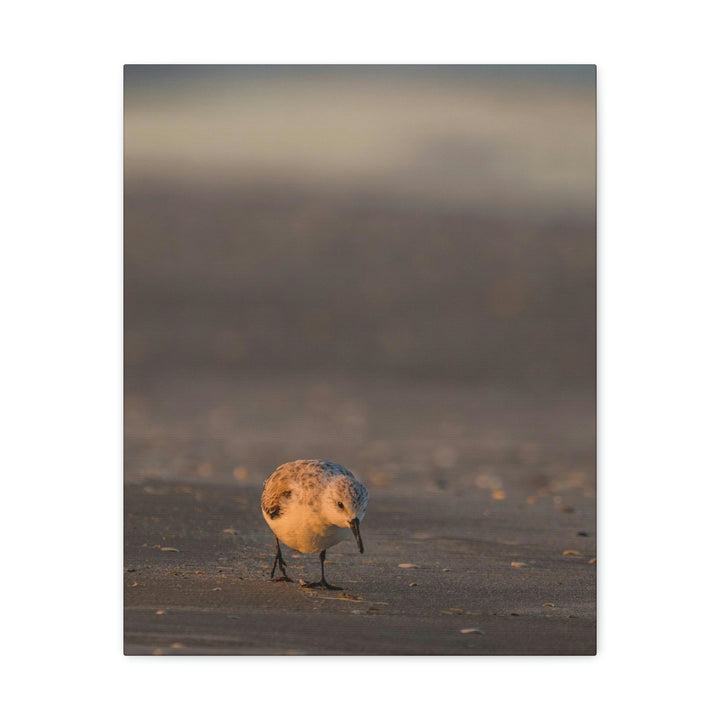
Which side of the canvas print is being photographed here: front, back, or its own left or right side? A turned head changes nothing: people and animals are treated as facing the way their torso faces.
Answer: front
